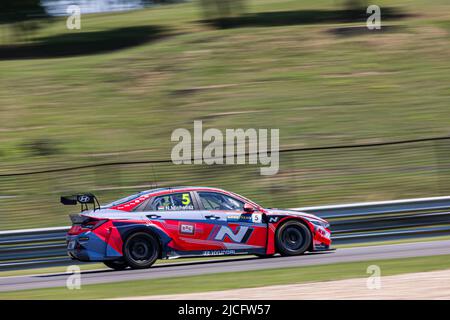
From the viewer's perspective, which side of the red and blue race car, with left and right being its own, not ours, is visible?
right

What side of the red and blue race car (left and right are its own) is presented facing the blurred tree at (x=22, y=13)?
left

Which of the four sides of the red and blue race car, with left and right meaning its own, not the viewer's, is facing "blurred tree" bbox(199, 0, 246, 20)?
left
